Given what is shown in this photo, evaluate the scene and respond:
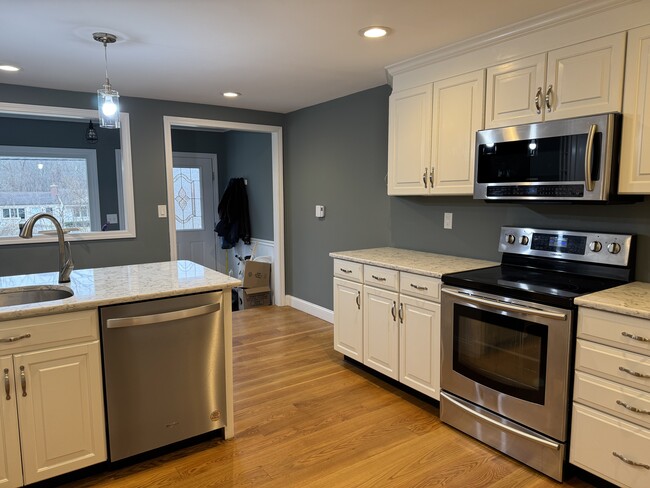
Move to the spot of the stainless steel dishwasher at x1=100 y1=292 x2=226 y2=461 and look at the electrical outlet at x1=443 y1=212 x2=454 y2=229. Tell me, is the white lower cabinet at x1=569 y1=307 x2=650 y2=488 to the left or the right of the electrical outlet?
right

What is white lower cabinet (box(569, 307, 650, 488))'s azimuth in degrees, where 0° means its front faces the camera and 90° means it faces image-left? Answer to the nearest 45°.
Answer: approximately 45°

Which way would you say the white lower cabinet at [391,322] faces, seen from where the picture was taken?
facing the viewer and to the left of the viewer

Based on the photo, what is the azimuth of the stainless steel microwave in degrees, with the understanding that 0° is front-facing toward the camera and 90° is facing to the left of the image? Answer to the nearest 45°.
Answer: approximately 45°

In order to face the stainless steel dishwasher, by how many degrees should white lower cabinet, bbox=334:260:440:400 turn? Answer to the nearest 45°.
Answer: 0° — it already faces it

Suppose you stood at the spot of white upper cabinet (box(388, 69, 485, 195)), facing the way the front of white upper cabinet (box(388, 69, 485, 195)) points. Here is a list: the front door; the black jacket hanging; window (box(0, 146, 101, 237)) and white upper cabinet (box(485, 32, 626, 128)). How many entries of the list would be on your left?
1

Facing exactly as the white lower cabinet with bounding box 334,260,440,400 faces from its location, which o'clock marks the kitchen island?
The kitchen island is roughly at 12 o'clock from the white lower cabinet.

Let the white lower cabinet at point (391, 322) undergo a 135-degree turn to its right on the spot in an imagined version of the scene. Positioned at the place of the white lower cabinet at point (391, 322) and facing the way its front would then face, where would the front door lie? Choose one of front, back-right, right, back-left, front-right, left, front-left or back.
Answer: front-left

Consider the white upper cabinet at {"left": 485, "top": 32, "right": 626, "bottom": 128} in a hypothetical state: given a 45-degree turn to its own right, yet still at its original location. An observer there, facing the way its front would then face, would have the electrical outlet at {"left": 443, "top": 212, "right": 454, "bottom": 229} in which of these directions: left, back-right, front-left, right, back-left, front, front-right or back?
front-right

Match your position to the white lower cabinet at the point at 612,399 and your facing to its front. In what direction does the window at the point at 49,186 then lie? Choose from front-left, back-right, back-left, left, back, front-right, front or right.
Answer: front-right

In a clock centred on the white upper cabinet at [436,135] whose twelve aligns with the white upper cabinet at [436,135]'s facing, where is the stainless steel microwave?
The stainless steel microwave is roughly at 9 o'clock from the white upper cabinet.

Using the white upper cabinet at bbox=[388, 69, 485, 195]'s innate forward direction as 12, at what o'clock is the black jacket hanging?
The black jacket hanging is roughly at 3 o'clock from the white upper cabinet.

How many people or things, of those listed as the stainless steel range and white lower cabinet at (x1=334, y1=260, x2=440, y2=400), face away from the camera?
0

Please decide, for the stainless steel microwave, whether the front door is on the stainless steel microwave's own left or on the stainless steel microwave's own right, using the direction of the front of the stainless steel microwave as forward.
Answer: on the stainless steel microwave's own right
